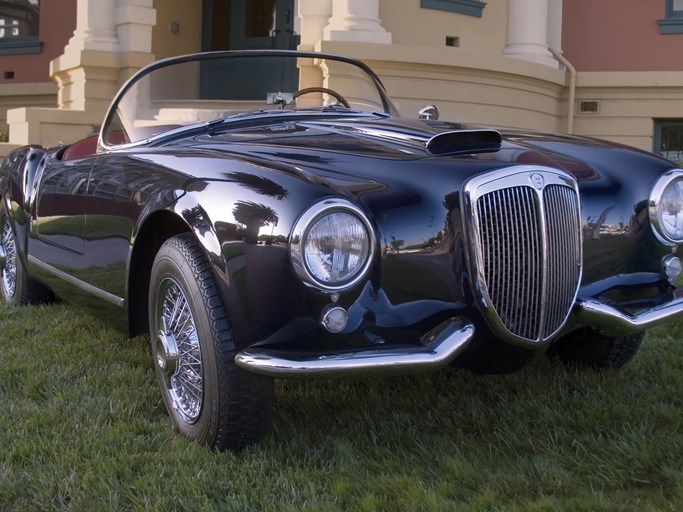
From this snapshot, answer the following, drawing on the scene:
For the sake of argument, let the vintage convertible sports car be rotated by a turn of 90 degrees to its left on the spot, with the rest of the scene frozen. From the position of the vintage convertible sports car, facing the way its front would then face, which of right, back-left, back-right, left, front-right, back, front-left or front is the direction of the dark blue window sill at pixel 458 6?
front-left

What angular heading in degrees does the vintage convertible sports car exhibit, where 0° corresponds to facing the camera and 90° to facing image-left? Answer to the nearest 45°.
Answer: approximately 315°

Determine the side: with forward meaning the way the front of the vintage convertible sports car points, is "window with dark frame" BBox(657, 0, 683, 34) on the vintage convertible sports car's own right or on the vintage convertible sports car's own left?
on the vintage convertible sports car's own left
